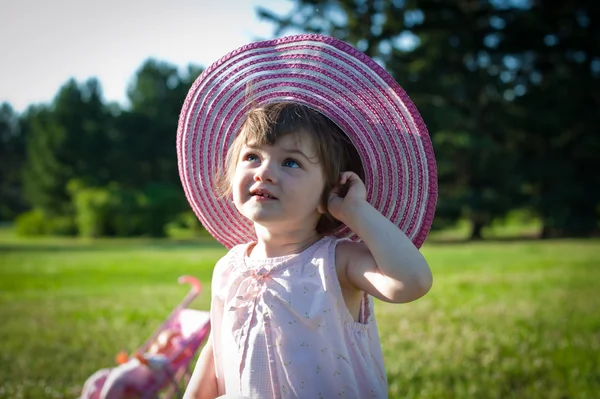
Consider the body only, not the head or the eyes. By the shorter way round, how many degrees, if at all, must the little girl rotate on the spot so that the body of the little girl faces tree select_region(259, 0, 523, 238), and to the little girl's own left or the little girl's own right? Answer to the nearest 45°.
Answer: approximately 135° to the little girl's own right

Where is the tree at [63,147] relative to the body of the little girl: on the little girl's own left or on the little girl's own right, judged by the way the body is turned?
on the little girl's own right

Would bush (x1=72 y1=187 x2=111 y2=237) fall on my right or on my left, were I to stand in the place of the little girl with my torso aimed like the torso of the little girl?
on my right

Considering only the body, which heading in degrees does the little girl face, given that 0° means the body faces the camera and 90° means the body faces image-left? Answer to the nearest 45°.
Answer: approximately 45°

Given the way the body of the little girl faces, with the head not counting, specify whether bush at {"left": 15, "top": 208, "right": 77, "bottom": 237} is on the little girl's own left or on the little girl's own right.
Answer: on the little girl's own right

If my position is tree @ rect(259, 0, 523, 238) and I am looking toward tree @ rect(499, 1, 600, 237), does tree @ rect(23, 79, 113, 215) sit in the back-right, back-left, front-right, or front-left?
back-left
